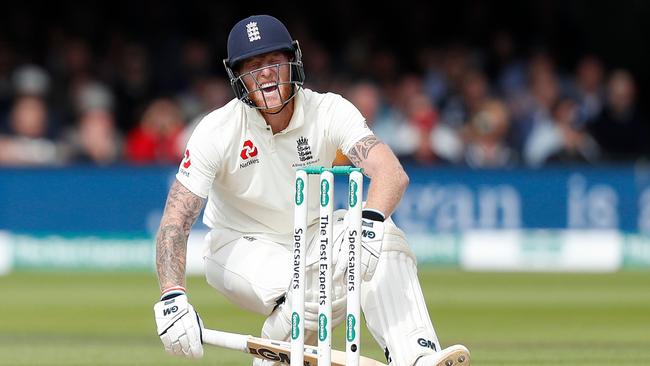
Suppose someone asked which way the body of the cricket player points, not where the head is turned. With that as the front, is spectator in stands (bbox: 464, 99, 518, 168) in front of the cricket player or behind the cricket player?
behind

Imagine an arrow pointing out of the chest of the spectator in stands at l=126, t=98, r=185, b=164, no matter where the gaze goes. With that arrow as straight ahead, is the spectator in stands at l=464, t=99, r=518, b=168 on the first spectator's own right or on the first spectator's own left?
on the first spectator's own left

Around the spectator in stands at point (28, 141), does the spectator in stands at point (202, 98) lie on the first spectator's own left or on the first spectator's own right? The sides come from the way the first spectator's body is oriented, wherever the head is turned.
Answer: on the first spectator's own left

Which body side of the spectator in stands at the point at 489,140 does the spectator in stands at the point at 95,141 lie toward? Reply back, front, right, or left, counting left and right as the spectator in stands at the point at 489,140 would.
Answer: right

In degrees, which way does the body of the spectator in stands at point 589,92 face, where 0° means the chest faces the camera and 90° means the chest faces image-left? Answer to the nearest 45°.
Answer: approximately 0°
